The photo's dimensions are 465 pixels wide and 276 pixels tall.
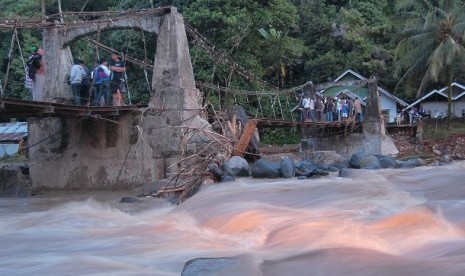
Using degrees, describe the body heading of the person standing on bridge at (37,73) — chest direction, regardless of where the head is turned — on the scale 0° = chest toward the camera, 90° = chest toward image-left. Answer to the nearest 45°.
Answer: approximately 270°

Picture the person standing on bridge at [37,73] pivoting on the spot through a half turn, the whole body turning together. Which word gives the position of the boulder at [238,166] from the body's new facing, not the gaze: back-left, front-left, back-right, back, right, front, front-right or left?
back-left

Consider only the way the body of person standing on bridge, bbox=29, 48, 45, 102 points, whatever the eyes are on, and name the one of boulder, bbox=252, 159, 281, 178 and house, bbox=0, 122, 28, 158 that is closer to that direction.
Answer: the boulder

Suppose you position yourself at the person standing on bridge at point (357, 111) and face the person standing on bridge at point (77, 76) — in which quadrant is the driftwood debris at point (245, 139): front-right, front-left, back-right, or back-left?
front-left

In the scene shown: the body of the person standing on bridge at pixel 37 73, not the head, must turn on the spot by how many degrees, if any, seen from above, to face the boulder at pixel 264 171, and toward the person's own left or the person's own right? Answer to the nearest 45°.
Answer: approximately 45° to the person's own right

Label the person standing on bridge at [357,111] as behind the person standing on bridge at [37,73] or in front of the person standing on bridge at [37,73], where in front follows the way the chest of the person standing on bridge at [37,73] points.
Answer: in front

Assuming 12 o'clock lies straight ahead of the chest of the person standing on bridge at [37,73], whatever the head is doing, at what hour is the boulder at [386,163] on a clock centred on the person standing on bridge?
The boulder is roughly at 1 o'clock from the person standing on bridge.

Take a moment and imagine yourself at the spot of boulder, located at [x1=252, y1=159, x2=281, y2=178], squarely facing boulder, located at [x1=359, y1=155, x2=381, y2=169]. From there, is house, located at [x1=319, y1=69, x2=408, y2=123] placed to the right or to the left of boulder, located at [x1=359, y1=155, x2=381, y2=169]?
left

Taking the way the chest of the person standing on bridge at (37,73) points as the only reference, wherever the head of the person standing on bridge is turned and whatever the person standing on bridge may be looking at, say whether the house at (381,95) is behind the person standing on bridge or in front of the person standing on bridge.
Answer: in front
